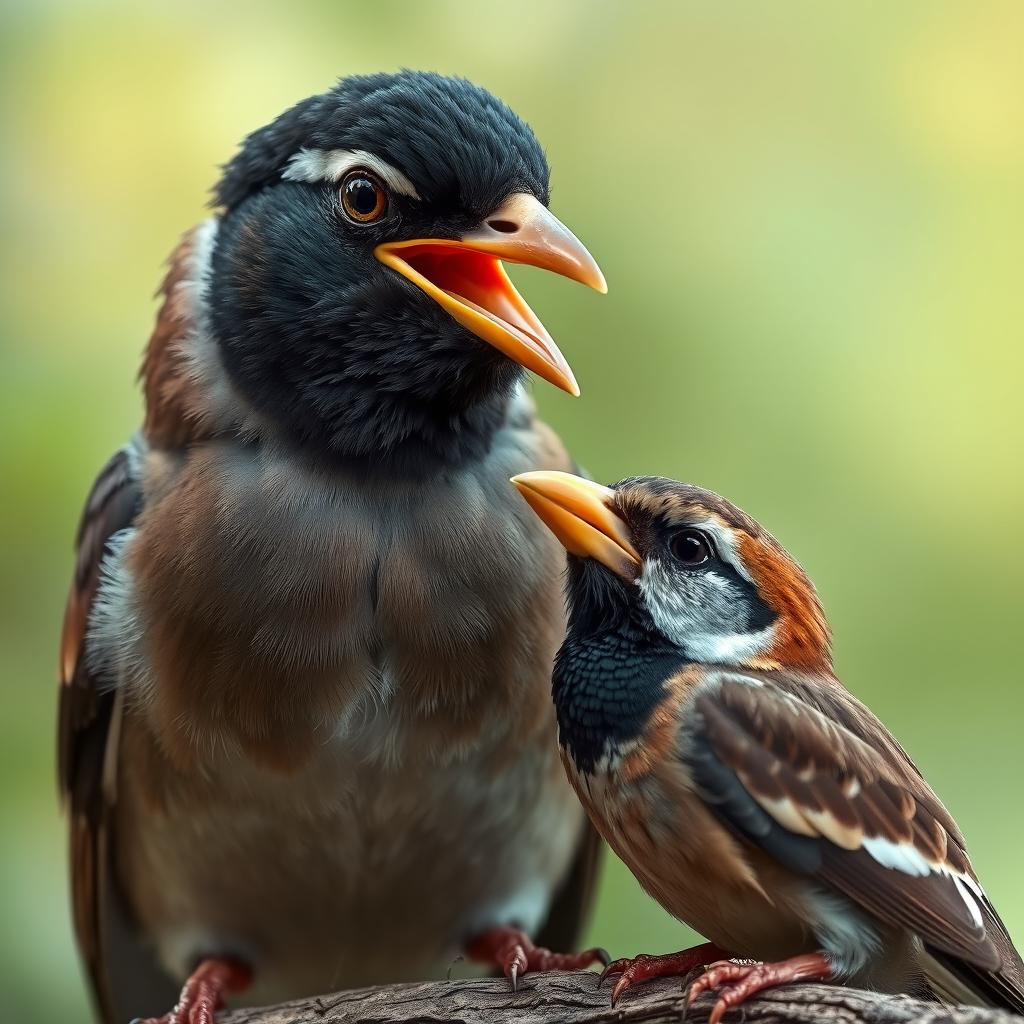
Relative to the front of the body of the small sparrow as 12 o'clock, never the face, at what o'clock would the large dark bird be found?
The large dark bird is roughly at 1 o'clock from the small sparrow.

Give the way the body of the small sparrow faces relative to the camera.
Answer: to the viewer's left
